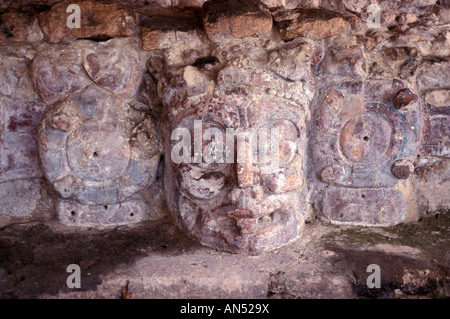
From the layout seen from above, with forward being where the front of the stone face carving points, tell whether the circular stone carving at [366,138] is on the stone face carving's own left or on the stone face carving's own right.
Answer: on the stone face carving's own left

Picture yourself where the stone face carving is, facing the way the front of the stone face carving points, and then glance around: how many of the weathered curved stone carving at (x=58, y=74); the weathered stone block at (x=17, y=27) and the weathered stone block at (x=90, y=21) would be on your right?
3

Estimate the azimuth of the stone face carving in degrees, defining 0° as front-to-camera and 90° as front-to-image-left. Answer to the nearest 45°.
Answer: approximately 0°

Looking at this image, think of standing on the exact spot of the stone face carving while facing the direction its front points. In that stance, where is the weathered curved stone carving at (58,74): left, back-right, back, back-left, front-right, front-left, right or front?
right

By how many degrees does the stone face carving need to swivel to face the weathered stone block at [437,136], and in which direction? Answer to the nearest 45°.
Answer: approximately 90° to its left

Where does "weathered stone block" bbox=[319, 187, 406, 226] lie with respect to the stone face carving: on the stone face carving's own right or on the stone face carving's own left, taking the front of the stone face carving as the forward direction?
on the stone face carving's own left

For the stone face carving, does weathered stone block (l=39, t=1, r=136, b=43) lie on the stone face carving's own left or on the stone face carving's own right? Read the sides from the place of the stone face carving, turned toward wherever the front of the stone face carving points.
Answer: on the stone face carving's own right

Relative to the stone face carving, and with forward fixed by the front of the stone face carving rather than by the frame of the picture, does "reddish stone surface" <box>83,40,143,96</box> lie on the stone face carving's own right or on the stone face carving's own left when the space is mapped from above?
on the stone face carving's own right
